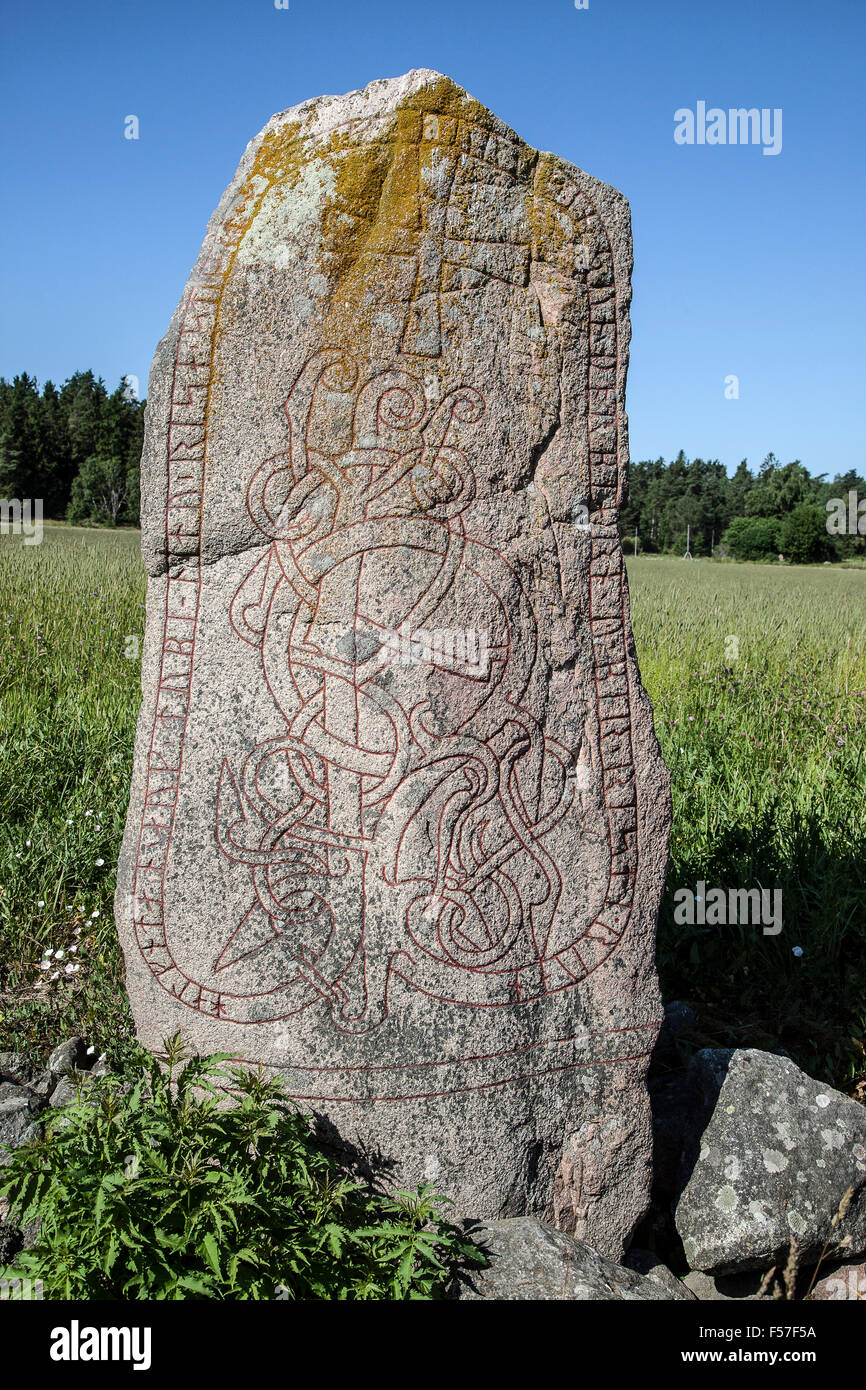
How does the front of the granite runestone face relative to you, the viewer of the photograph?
facing the viewer

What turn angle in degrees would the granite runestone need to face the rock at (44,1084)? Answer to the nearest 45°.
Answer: approximately 135° to its right

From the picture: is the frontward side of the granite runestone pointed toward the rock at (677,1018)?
no
